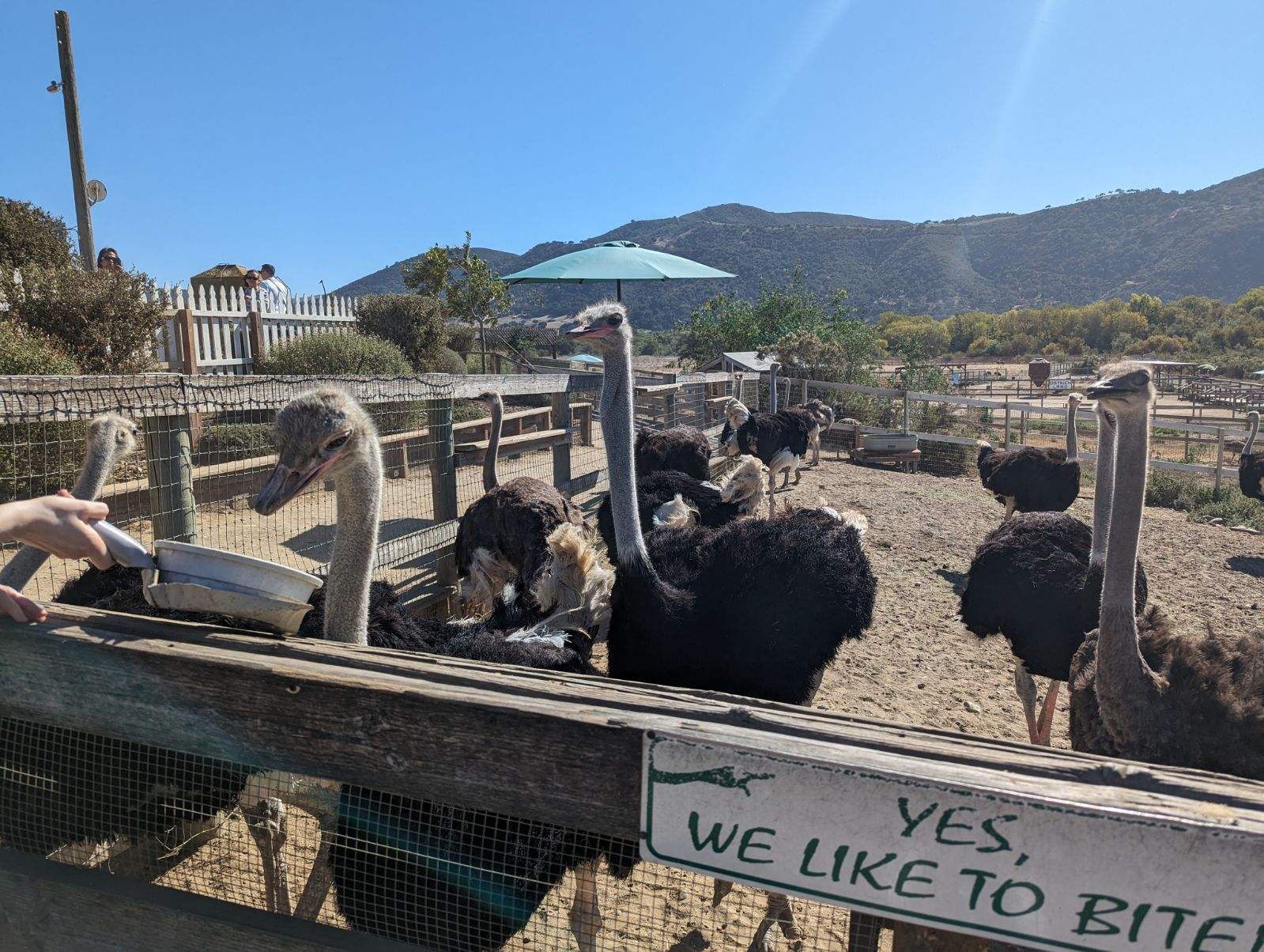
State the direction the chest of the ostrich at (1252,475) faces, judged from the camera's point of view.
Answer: to the viewer's left

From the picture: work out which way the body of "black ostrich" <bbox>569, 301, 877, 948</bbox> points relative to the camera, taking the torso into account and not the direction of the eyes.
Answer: to the viewer's left

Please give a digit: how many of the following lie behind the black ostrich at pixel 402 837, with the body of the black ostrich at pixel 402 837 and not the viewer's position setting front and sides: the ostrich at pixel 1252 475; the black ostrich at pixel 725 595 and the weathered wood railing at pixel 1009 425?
3

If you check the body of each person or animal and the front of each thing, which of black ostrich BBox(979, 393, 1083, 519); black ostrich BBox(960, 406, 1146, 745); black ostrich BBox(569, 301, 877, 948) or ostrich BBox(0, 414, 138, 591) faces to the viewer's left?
black ostrich BBox(569, 301, 877, 948)

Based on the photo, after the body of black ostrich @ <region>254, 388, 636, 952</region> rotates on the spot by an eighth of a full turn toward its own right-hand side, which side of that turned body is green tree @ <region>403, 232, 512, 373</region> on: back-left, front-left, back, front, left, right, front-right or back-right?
right

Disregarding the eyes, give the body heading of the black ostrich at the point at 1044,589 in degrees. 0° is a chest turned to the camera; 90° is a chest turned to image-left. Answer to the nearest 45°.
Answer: approximately 270°

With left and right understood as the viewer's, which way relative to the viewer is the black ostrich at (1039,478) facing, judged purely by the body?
facing to the right of the viewer

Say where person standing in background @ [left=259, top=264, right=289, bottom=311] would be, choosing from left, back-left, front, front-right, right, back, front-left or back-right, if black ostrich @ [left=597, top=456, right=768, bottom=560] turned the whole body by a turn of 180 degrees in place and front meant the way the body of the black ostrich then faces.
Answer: back-left
